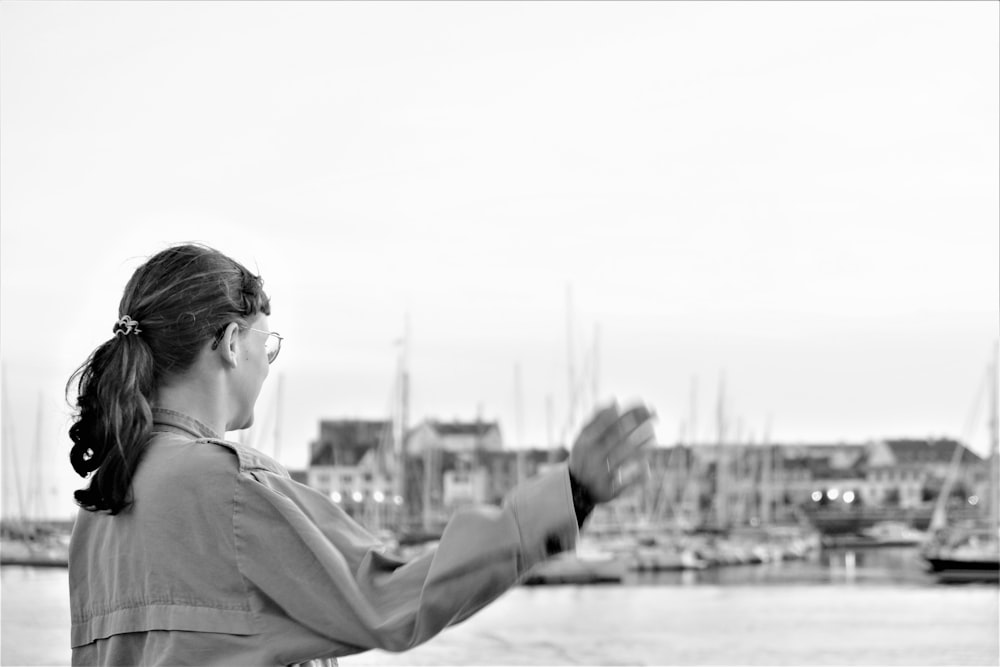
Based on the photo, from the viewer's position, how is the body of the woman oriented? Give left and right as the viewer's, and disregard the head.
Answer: facing away from the viewer and to the right of the viewer

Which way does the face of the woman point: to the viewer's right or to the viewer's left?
to the viewer's right
